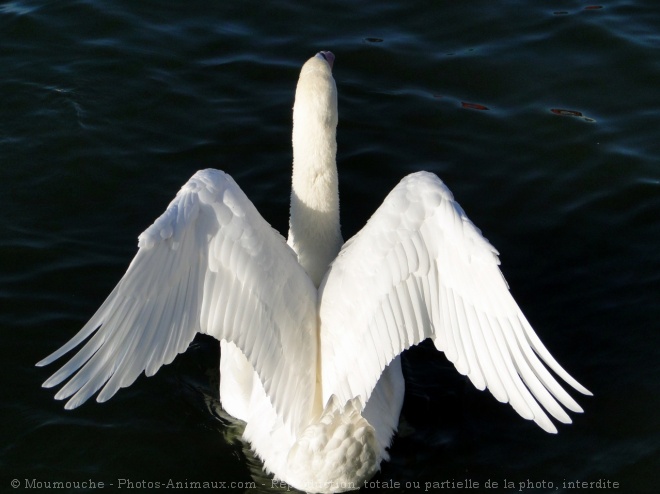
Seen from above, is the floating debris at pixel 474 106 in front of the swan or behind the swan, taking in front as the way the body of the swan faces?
in front

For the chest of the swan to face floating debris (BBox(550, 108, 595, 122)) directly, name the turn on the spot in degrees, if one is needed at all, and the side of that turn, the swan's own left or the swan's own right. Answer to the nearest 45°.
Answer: approximately 45° to the swan's own right

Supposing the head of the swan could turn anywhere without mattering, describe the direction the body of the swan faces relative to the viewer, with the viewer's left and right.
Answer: facing away from the viewer
